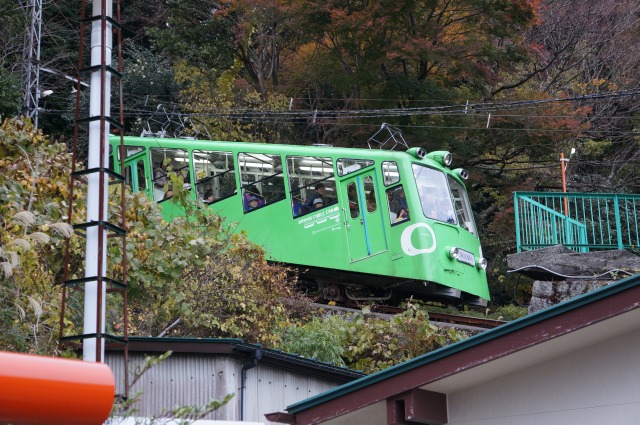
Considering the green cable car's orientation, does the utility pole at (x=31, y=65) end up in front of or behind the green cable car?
behind

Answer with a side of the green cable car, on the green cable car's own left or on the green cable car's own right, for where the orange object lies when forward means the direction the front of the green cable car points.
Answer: on the green cable car's own right

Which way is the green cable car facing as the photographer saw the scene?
facing the viewer and to the right of the viewer

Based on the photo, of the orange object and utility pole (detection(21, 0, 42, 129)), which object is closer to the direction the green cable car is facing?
the orange object
